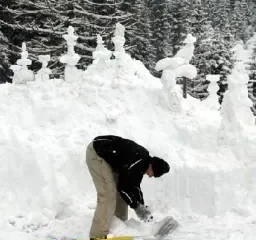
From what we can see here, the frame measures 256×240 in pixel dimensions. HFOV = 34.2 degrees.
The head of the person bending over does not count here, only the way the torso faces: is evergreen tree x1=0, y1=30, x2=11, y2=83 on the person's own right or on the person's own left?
on the person's own left

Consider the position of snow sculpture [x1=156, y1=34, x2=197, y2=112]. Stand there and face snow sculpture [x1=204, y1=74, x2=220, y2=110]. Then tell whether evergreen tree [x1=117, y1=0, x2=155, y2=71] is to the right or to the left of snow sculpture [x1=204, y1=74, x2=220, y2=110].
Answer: left

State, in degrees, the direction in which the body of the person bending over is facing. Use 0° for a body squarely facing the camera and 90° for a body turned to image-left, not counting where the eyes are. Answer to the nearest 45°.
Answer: approximately 270°

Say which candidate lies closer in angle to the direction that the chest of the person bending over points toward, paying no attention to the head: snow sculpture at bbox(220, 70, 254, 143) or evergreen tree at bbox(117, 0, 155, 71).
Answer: the snow sculpture

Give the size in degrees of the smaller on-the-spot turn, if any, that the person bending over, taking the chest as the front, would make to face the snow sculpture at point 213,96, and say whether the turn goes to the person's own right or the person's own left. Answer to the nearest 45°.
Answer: approximately 90° to the person's own left

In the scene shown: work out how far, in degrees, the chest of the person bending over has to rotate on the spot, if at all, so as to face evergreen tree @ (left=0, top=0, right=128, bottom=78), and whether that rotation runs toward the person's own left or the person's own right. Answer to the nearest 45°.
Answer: approximately 90° to the person's own left

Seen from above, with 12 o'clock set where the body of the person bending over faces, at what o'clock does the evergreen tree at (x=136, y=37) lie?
The evergreen tree is roughly at 9 o'clock from the person bending over.

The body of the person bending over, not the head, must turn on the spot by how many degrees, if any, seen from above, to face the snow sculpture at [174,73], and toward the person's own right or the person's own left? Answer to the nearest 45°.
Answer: approximately 90° to the person's own left

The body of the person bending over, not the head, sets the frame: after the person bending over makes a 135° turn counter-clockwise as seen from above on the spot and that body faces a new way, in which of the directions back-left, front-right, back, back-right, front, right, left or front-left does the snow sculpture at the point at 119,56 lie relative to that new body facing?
front-right
